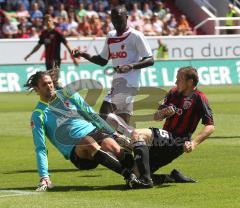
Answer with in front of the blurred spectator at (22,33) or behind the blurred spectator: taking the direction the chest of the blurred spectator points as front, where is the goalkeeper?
in front

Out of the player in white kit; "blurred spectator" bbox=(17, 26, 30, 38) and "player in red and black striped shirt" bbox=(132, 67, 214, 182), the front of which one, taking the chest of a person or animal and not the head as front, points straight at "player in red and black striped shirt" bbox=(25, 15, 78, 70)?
the blurred spectator

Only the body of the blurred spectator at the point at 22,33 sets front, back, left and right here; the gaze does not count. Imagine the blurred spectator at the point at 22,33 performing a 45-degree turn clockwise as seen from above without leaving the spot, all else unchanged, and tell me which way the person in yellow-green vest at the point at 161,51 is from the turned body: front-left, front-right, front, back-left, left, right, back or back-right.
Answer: back-left

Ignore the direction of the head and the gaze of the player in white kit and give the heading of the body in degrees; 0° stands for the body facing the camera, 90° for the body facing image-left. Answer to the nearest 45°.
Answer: approximately 45°

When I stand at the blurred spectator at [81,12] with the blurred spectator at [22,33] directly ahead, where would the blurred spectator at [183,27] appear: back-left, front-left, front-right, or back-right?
back-left

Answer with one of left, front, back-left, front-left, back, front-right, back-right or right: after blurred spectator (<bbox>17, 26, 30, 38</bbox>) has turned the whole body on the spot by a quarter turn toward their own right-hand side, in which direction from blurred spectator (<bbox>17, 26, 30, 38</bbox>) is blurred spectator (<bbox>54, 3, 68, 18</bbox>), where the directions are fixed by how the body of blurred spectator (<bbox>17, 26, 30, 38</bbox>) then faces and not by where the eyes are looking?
back-right

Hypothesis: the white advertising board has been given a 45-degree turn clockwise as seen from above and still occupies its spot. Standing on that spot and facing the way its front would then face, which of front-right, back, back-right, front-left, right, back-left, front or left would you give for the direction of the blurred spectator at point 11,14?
front-right

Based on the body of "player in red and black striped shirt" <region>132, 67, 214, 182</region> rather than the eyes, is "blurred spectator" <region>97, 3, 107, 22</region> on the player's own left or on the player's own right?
on the player's own right

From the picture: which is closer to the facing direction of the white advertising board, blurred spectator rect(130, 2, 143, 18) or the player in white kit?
the player in white kit

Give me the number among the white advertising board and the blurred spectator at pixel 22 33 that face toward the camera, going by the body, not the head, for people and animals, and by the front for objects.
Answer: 2

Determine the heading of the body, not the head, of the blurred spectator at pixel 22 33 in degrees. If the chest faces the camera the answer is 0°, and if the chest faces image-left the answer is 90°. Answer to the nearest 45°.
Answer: approximately 0°
